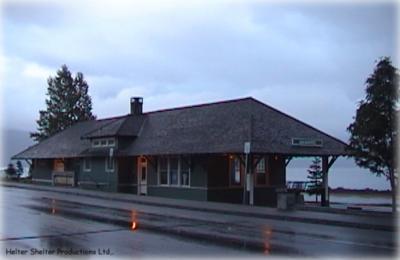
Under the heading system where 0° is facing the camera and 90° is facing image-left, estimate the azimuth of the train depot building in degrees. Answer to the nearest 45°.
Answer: approximately 45°

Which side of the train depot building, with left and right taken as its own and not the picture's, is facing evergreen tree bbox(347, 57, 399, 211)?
left
